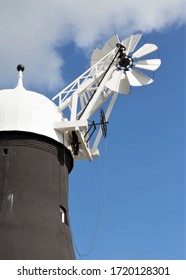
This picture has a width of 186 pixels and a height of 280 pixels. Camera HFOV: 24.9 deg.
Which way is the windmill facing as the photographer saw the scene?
facing to the left of the viewer
